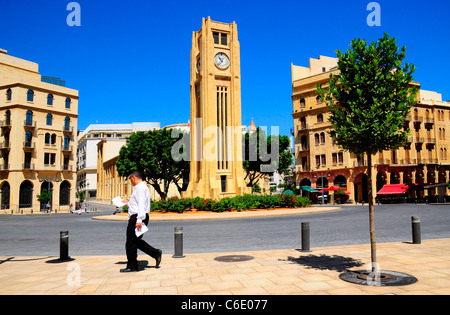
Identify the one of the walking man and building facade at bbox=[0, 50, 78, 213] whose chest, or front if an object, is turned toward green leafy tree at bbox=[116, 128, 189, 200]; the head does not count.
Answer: the building facade

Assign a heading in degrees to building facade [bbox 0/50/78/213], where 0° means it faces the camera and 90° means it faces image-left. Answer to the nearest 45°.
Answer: approximately 315°

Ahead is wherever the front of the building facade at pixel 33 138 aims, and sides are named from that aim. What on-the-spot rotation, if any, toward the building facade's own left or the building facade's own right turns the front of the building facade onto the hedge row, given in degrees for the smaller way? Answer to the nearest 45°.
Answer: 0° — it already faces it
